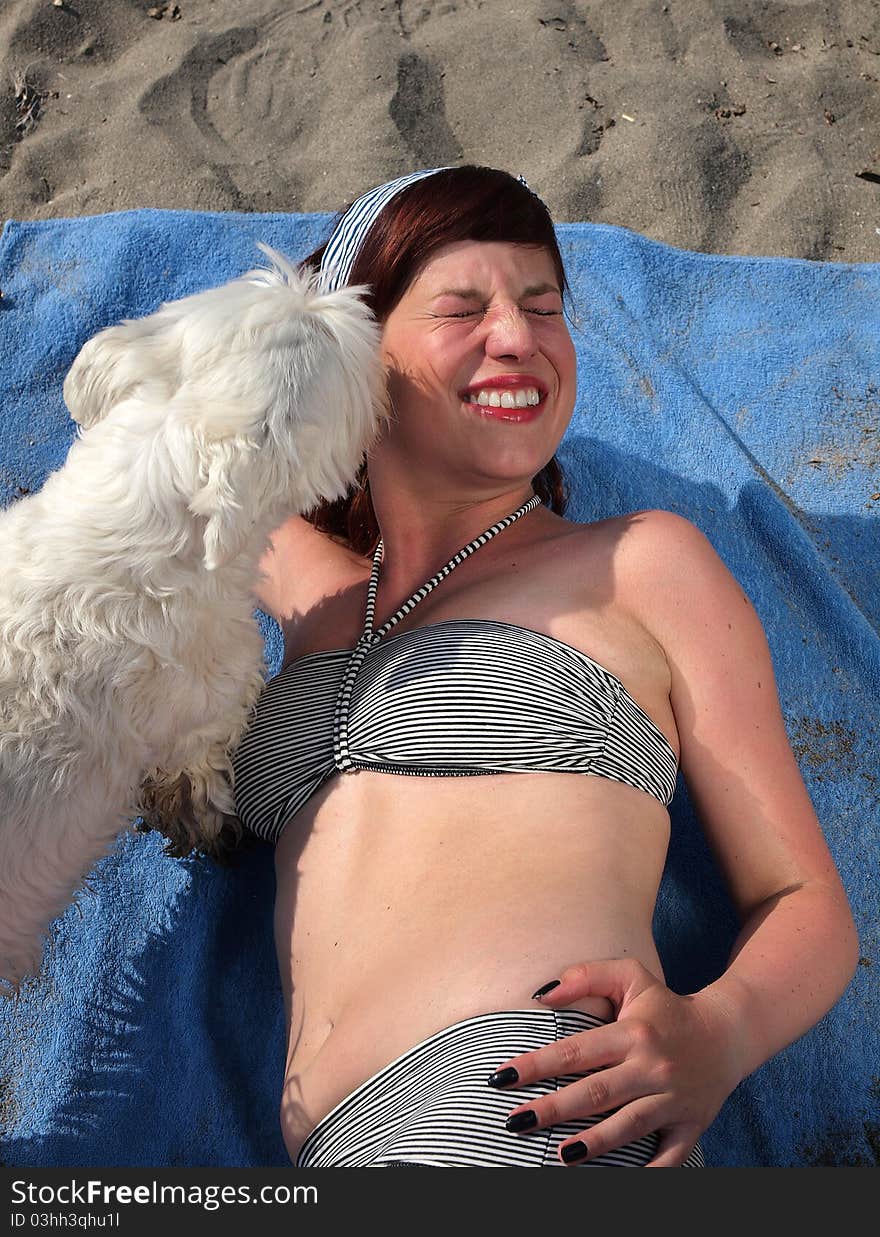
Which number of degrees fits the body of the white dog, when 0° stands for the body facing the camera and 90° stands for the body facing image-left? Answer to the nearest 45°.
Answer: approximately 270°
